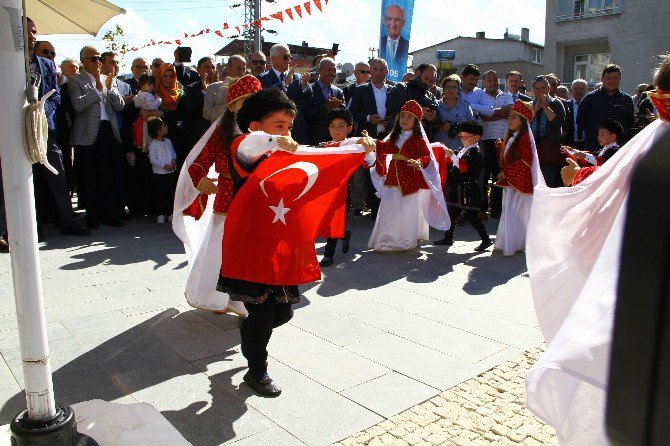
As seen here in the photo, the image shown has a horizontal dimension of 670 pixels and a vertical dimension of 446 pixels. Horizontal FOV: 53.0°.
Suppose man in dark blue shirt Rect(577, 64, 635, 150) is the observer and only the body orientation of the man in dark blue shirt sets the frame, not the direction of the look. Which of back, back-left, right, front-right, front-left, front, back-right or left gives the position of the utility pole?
back-right

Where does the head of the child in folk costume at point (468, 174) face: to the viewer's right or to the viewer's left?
to the viewer's left

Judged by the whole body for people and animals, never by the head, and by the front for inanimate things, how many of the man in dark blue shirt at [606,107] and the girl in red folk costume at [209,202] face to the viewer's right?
1

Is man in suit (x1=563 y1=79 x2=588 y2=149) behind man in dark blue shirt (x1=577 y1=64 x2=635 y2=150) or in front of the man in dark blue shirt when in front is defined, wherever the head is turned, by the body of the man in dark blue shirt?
behind

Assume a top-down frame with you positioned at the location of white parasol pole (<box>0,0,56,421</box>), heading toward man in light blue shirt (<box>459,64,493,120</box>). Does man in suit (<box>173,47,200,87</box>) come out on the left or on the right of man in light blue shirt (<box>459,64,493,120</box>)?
left

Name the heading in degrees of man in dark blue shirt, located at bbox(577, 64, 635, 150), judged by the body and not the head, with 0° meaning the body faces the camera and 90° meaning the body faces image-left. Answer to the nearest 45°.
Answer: approximately 0°

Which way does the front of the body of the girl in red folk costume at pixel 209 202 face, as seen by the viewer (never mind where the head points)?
to the viewer's right
